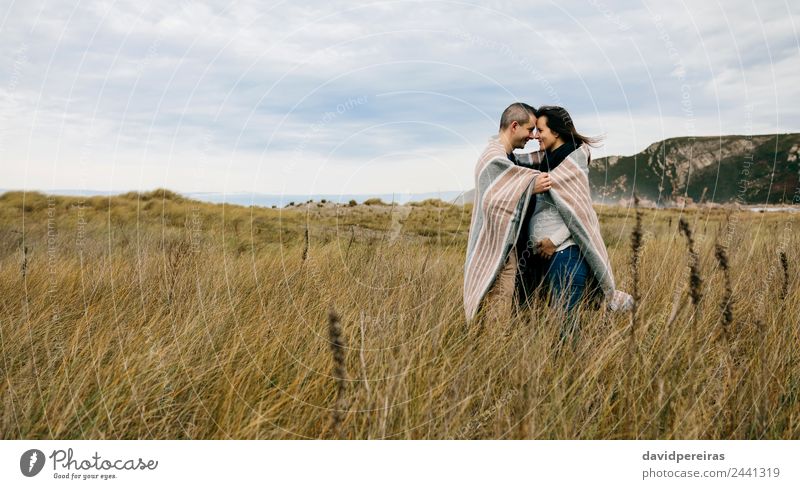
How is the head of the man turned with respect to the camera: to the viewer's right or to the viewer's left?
to the viewer's right

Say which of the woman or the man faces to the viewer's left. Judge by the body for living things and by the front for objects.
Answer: the woman

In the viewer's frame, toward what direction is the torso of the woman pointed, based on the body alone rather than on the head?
to the viewer's left

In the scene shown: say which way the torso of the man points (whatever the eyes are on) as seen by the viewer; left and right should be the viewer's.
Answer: facing to the right of the viewer

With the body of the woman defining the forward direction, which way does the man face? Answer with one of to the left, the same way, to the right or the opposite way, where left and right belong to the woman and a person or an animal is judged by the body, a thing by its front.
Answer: the opposite way

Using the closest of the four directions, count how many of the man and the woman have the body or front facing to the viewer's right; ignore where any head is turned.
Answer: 1
